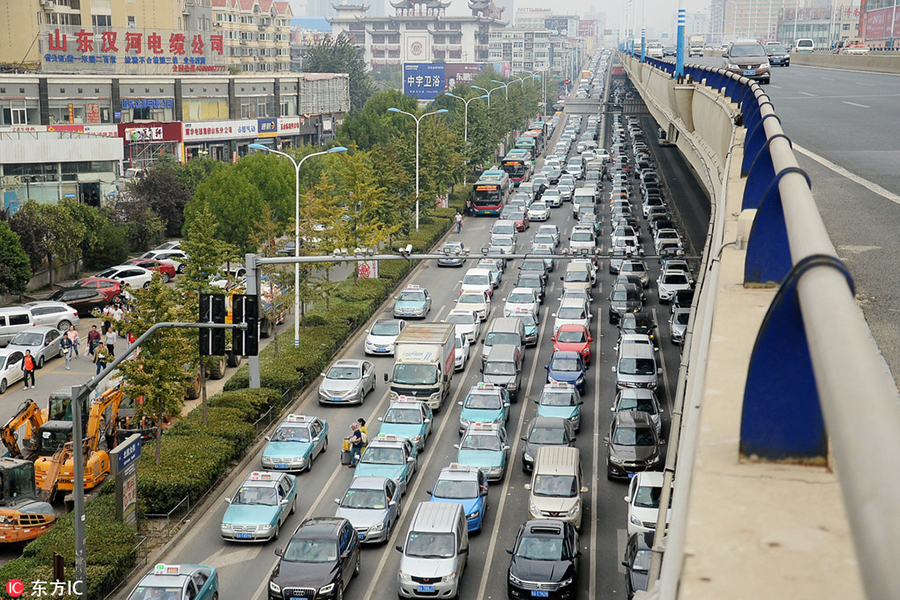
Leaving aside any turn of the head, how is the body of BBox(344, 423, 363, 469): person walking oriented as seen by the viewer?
to the viewer's left

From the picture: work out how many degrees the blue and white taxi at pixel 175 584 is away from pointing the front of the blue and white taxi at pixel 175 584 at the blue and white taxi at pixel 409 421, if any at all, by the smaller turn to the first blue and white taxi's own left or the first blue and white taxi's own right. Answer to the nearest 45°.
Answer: approximately 180°

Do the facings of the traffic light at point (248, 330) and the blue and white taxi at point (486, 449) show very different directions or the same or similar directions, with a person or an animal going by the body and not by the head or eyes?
very different directions

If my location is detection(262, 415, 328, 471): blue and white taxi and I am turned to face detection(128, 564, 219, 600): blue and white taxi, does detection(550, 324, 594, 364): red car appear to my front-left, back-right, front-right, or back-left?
back-left

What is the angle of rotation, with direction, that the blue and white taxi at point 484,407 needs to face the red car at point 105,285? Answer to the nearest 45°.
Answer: approximately 135° to its right

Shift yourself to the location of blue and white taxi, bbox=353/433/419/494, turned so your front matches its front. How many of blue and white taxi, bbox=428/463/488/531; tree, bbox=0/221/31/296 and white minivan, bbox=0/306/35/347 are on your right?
2

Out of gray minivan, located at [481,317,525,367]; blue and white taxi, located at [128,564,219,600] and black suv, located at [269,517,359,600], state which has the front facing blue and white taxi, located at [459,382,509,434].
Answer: the gray minivan

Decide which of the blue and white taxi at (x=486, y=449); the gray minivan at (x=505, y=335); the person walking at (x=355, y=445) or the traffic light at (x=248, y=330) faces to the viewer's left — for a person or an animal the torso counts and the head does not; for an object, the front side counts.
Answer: the person walking

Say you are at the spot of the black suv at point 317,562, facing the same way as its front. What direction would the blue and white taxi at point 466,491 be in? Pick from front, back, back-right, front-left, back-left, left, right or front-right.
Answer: back
